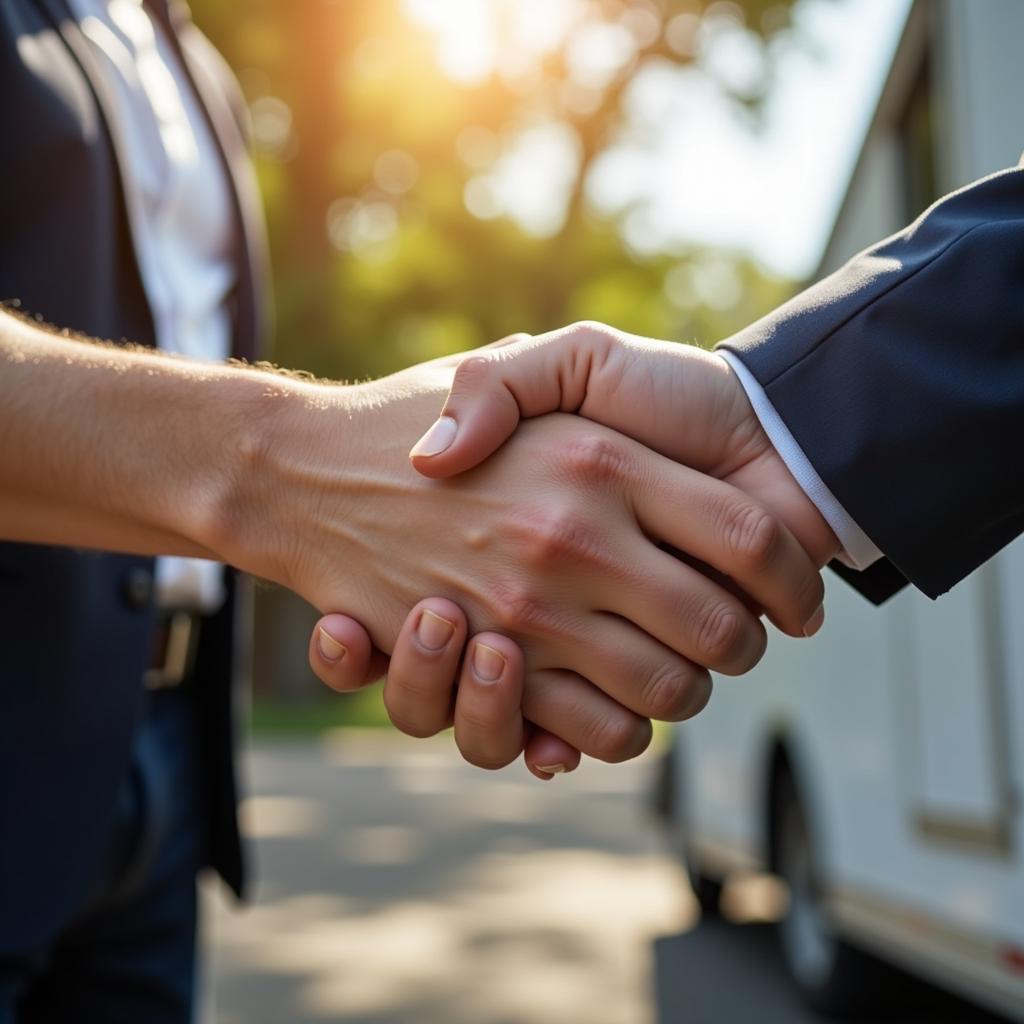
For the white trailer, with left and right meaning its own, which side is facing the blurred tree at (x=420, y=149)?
front
